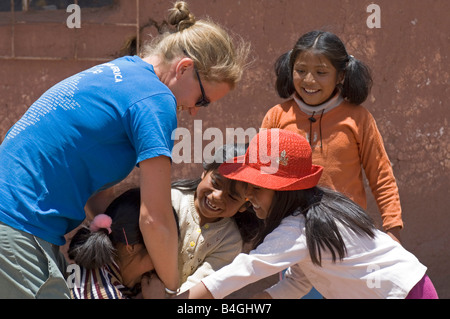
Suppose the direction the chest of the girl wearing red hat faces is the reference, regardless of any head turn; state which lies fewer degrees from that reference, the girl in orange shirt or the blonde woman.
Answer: the blonde woman

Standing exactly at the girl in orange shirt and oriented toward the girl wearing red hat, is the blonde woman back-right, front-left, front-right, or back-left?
front-right

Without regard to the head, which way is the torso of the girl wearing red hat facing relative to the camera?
to the viewer's left

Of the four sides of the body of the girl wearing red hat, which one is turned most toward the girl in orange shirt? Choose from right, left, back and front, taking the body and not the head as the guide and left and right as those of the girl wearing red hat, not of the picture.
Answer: right

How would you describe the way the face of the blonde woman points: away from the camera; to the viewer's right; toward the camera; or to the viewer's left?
to the viewer's right

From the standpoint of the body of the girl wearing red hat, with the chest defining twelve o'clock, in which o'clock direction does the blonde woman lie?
The blonde woman is roughly at 11 o'clock from the girl wearing red hat.

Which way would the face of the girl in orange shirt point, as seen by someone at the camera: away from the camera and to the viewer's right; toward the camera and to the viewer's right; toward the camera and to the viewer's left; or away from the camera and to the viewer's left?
toward the camera and to the viewer's left
